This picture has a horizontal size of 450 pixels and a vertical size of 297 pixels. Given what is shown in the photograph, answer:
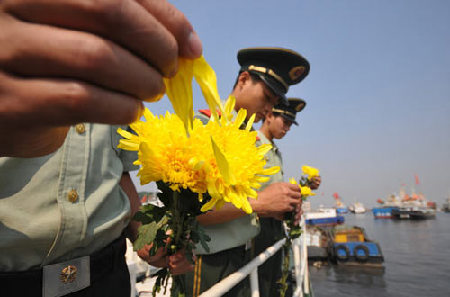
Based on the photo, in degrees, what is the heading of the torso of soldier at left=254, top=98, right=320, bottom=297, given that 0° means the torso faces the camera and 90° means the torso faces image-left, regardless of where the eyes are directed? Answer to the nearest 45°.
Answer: approximately 315°

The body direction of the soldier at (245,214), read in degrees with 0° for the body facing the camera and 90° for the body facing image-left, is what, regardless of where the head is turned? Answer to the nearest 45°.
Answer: approximately 315°
